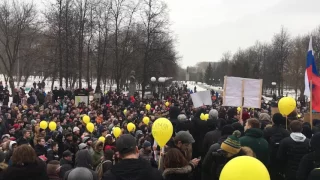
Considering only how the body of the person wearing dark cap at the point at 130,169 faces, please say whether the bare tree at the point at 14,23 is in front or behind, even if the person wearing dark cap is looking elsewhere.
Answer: in front

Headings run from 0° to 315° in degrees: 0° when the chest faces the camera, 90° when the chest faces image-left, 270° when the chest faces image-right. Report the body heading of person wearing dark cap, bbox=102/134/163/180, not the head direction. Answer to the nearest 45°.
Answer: approximately 180°

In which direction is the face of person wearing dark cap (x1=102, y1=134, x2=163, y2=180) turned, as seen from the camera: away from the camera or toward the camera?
away from the camera
